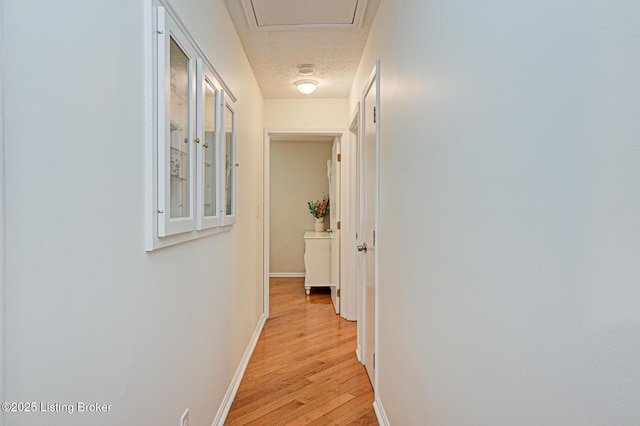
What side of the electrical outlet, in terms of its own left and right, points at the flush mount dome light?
left

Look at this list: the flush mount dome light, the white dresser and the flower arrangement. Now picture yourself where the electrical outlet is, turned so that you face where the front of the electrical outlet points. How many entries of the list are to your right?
0

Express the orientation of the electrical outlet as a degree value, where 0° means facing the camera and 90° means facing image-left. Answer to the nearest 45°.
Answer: approximately 315°

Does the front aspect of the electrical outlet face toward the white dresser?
no

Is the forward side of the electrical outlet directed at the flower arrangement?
no
